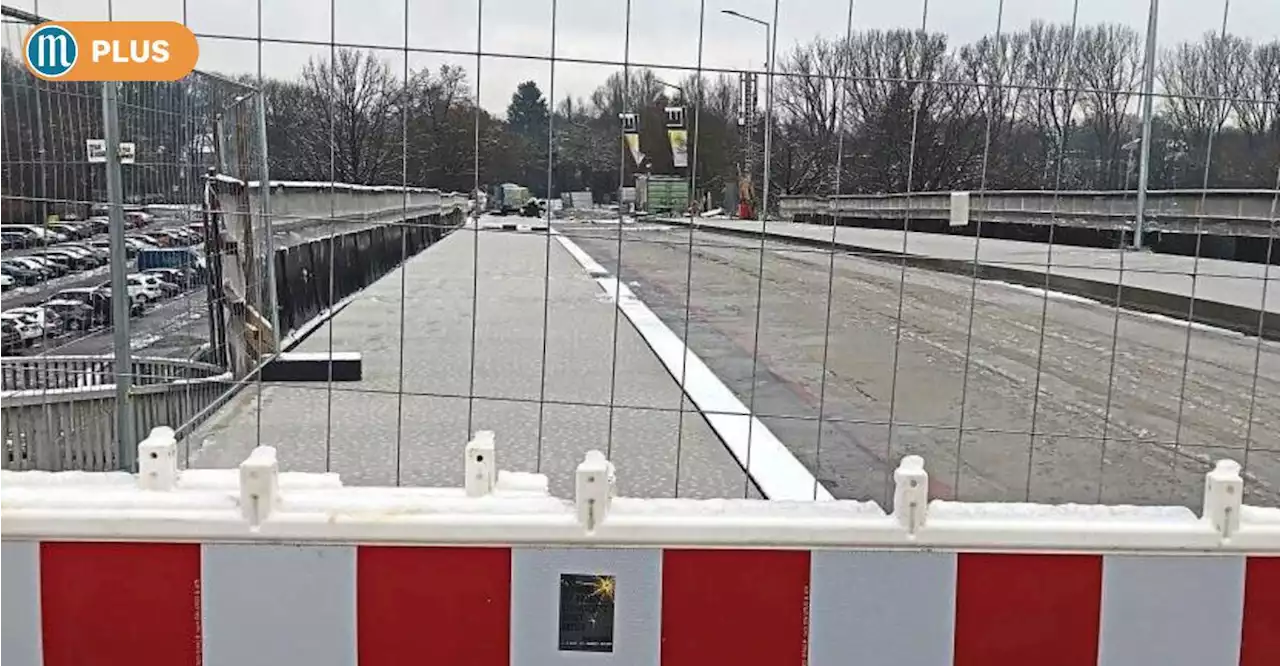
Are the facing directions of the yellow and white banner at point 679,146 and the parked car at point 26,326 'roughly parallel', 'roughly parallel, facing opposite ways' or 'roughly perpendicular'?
roughly perpendicular

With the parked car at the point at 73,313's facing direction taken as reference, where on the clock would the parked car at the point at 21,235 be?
the parked car at the point at 21,235 is roughly at 2 o'clock from the parked car at the point at 73,313.

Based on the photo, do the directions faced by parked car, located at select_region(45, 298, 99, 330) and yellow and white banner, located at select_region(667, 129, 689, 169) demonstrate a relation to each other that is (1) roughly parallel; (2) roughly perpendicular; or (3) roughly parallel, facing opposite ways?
roughly perpendicular
